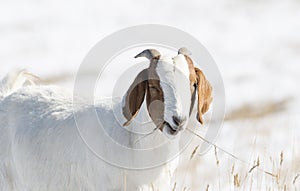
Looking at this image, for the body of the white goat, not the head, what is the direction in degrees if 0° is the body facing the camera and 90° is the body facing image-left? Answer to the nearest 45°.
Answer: approximately 270°
